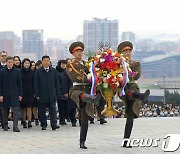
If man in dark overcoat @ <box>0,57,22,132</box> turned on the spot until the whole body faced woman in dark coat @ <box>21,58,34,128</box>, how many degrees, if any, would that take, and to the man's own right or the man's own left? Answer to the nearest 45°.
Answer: approximately 135° to the man's own left

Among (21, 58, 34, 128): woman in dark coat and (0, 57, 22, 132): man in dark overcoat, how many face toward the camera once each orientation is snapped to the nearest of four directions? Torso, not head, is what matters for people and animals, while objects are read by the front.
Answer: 2

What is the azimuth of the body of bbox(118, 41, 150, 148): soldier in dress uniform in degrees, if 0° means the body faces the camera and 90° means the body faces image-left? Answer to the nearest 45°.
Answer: approximately 315°

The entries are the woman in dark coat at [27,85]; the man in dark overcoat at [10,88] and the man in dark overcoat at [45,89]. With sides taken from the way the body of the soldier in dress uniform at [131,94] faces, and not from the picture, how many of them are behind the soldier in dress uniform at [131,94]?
3

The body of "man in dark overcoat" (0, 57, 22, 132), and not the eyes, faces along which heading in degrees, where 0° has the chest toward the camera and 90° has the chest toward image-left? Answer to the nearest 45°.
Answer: approximately 0°

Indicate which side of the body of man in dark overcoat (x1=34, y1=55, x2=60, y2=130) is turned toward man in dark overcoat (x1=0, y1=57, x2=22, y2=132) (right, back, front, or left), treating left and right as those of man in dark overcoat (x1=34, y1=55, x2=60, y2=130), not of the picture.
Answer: right

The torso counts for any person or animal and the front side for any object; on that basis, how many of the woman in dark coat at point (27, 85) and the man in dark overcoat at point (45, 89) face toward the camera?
2
